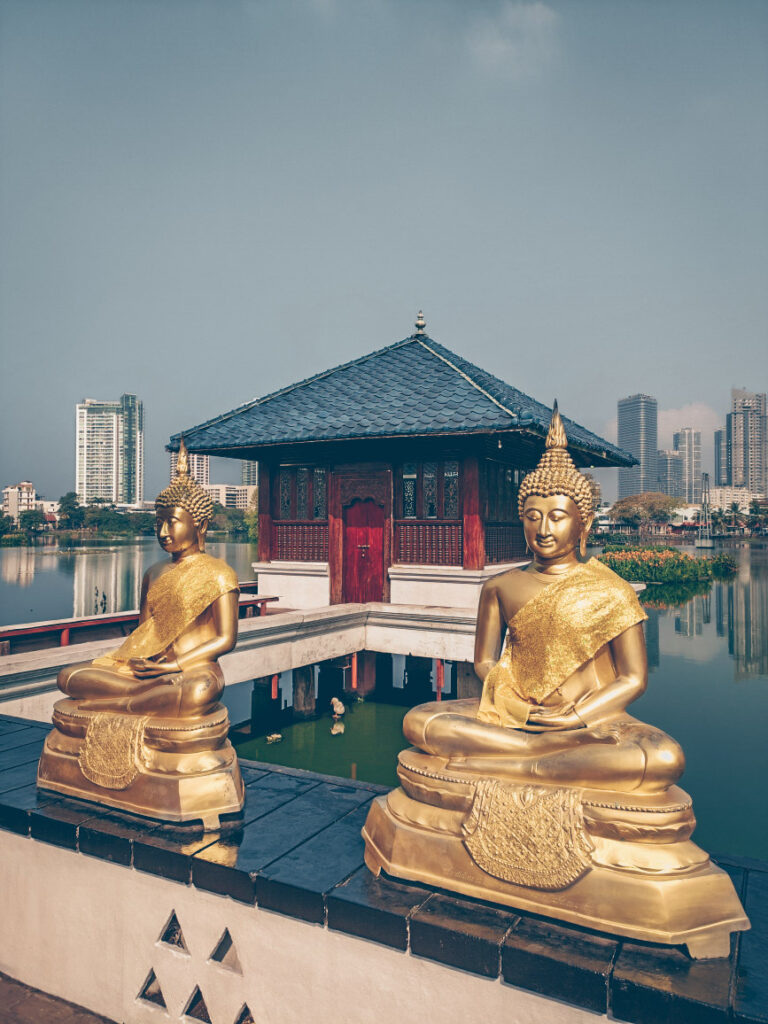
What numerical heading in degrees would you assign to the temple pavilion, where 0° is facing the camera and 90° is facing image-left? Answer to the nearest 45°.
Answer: approximately 0°

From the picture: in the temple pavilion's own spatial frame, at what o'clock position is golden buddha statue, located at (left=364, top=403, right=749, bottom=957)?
The golden buddha statue is roughly at 12 o'clock from the temple pavilion.

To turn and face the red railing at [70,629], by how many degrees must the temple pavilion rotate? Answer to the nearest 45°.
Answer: approximately 45° to its right
